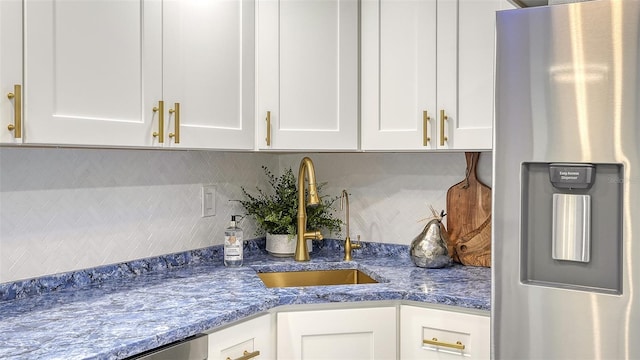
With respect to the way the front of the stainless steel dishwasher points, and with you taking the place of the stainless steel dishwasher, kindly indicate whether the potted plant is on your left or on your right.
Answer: on your left

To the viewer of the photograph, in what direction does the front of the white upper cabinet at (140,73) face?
facing the viewer and to the right of the viewer

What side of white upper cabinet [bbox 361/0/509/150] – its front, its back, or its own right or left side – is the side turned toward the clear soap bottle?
right

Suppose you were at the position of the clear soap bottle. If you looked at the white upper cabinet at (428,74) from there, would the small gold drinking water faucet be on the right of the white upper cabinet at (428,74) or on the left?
left

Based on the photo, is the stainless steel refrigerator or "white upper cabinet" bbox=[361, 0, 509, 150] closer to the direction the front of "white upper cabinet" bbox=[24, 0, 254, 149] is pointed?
the stainless steel refrigerator

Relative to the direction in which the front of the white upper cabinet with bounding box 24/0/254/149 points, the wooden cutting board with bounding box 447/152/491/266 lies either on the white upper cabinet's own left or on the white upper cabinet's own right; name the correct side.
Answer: on the white upper cabinet's own left

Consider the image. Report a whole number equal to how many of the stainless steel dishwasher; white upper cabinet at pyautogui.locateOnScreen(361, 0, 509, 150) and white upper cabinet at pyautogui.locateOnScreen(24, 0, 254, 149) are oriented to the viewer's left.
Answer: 0

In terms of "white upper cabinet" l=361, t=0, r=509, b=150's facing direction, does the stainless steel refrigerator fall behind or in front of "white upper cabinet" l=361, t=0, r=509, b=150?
in front

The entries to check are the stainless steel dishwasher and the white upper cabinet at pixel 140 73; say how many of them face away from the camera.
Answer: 0

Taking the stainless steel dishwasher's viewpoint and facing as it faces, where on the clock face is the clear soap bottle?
The clear soap bottle is roughly at 8 o'clock from the stainless steel dishwasher.

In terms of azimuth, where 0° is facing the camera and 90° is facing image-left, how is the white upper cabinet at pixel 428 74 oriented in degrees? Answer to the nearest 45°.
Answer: approximately 0°

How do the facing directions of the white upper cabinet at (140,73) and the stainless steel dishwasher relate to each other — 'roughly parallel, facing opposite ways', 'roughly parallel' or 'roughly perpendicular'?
roughly parallel

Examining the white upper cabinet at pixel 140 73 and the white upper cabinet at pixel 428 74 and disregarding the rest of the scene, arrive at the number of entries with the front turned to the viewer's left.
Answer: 0

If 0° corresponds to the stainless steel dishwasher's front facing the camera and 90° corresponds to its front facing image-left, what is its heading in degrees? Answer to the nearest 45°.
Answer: approximately 315°
